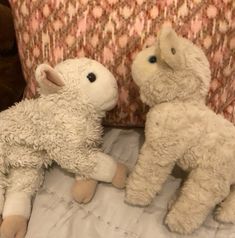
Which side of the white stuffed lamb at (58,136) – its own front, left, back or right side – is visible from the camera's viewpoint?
right
